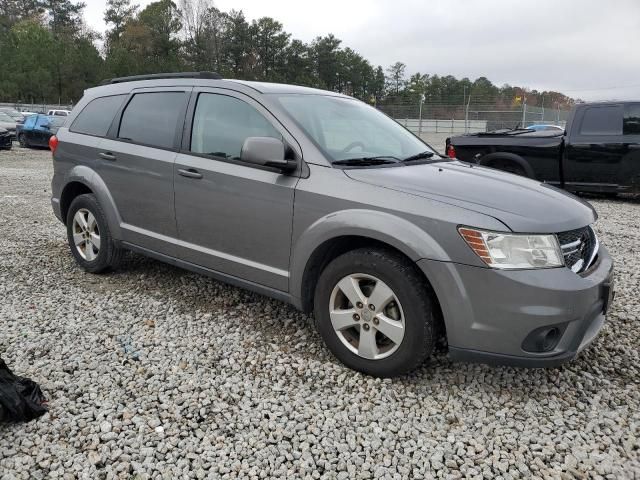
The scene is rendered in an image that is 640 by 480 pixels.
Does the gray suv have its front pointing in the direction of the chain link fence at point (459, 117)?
no

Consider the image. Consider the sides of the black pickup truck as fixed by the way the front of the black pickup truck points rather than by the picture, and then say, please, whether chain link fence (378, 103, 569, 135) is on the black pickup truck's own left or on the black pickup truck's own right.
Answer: on the black pickup truck's own left

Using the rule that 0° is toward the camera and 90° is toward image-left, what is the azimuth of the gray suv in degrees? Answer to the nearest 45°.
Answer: approximately 315°

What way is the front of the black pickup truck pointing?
to the viewer's right

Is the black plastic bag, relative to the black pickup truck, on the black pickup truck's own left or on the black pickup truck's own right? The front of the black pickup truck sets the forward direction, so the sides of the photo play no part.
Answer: on the black pickup truck's own right

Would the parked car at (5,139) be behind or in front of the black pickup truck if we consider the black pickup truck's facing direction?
behind

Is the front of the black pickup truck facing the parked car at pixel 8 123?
no

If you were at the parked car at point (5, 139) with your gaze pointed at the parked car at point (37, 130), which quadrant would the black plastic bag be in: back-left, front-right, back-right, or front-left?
back-right

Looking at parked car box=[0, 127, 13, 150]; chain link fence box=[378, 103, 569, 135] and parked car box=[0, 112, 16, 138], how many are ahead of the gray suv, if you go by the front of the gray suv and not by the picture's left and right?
0

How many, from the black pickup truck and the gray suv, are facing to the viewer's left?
0

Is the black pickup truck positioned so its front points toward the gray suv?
no

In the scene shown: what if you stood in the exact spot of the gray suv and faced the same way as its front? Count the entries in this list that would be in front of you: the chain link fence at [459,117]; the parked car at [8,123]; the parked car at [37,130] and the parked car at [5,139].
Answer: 0

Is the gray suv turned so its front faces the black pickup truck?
no

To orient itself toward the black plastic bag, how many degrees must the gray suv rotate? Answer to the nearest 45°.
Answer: approximately 90° to its right
